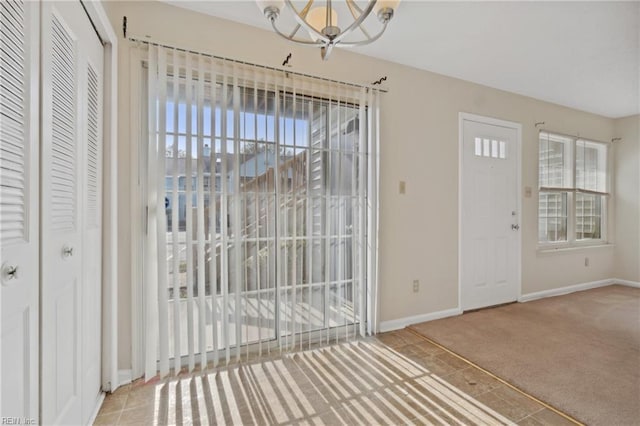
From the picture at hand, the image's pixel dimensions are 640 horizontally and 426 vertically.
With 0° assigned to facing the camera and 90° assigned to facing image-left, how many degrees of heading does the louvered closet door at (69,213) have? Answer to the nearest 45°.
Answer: approximately 315°

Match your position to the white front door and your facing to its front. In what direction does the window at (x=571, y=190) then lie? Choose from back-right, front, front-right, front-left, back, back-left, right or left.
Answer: left

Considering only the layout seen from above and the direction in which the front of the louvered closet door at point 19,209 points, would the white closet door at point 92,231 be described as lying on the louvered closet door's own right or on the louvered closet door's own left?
on the louvered closet door's own left

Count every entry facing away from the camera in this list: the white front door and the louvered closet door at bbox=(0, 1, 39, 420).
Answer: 0

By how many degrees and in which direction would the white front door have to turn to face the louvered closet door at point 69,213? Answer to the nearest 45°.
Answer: approximately 90° to its right

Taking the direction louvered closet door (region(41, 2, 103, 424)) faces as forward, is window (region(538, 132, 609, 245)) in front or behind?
in front

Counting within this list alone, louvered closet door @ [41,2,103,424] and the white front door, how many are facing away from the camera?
0

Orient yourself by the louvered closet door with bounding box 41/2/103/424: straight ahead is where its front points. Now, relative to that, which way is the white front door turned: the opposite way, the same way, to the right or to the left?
to the right

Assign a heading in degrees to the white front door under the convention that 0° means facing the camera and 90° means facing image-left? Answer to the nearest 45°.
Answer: approximately 315°

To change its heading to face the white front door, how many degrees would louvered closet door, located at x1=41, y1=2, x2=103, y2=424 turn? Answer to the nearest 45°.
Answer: approximately 45° to its left

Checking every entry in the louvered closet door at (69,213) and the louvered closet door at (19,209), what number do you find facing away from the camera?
0

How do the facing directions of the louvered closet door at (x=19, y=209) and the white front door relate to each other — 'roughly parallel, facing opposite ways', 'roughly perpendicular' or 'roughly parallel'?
roughly perpendicular
